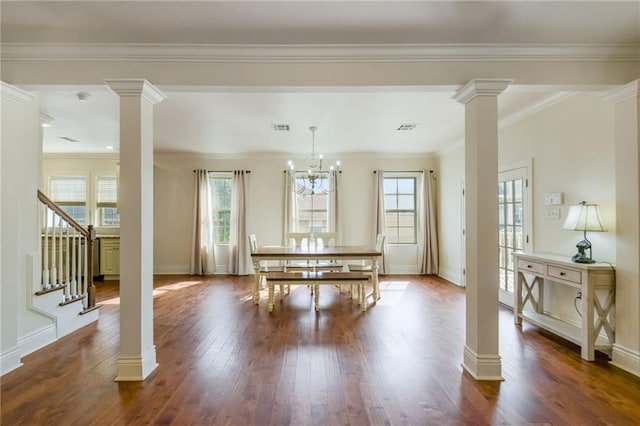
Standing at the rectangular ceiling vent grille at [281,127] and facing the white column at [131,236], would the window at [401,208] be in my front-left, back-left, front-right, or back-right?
back-left

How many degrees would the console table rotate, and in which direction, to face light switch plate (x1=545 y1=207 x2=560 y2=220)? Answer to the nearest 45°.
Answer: approximately 135° to its right

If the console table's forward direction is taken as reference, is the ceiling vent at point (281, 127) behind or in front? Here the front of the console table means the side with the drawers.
in front

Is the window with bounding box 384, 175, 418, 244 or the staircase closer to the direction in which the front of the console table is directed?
the staircase

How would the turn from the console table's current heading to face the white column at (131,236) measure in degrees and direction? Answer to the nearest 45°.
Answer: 0° — it already faces it

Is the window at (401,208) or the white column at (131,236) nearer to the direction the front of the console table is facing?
the white column

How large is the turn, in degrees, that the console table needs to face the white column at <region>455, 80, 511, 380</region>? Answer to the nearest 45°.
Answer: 0° — it already faces it

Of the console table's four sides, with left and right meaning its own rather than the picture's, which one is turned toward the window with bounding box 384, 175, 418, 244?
right

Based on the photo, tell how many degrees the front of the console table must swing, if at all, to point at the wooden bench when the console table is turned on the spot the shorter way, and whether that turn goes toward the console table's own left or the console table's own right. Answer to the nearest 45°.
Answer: approximately 45° to the console table's own right

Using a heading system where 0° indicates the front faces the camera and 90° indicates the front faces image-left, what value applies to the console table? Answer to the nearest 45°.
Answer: approximately 45°

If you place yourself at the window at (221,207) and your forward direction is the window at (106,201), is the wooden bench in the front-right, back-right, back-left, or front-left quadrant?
back-left
